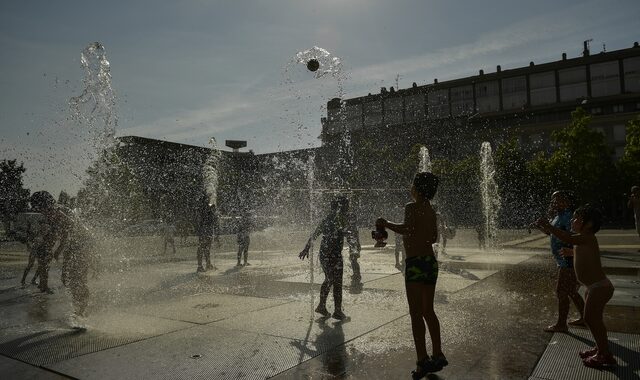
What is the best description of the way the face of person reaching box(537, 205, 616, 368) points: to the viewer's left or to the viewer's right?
to the viewer's left

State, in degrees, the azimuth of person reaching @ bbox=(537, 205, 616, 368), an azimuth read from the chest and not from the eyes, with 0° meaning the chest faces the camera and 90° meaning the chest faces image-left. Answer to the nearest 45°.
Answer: approximately 90°

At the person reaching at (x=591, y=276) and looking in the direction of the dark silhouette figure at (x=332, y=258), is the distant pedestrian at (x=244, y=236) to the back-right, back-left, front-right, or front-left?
front-right

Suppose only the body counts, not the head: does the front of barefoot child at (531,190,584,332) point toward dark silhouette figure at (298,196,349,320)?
yes

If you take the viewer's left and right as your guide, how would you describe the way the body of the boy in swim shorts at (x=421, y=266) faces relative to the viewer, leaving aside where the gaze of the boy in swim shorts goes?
facing away from the viewer and to the left of the viewer

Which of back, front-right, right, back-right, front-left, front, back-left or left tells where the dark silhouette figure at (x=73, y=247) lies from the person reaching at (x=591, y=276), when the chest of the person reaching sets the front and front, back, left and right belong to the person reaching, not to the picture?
front

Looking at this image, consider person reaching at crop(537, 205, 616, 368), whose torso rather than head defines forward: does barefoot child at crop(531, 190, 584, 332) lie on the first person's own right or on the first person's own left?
on the first person's own right

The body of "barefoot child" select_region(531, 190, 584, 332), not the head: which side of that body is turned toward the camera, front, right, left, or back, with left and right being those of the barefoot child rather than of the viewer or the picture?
left

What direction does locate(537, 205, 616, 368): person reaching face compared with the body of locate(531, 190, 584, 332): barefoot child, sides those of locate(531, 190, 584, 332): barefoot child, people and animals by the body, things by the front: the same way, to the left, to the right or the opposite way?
the same way
